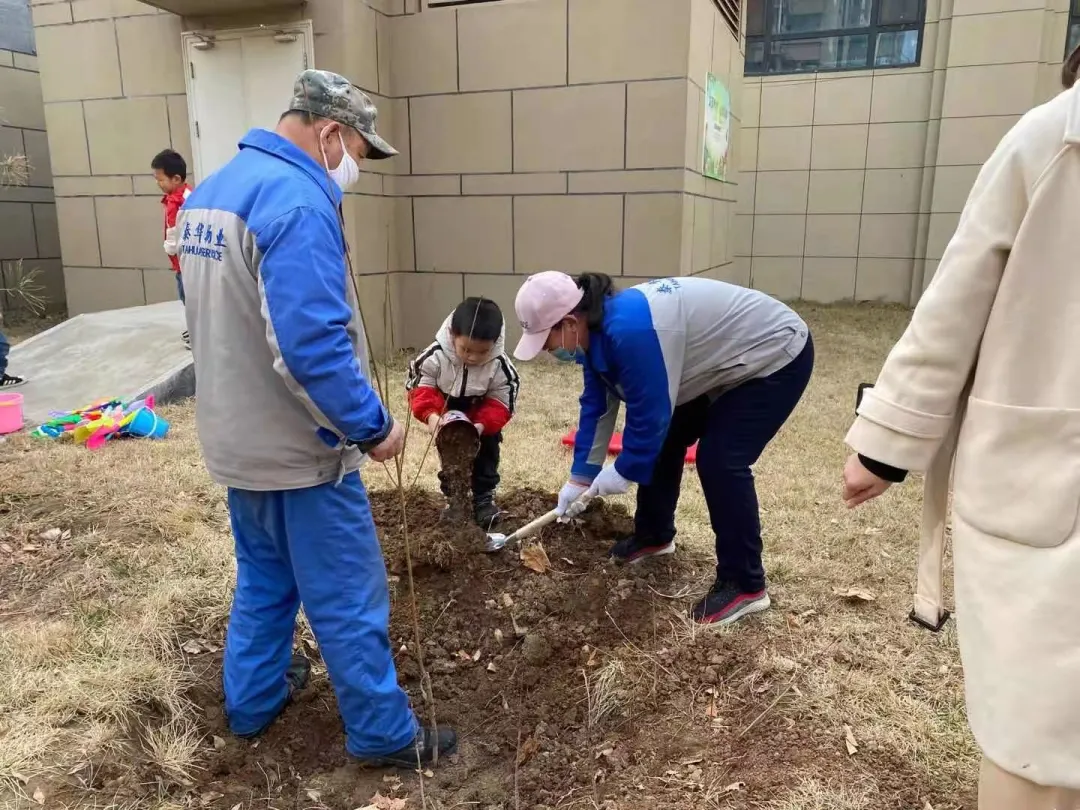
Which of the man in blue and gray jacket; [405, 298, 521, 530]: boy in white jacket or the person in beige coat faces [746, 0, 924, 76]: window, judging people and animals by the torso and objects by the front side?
the man in blue and gray jacket

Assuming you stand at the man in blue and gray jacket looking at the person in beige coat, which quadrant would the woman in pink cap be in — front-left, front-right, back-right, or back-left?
front-left

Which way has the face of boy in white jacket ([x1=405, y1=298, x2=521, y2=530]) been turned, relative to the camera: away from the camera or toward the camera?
toward the camera

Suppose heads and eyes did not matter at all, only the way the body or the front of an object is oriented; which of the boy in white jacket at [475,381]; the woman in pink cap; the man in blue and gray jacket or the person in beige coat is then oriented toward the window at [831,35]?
the man in blue and gray jacket

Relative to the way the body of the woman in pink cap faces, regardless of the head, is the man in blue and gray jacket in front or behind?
in front

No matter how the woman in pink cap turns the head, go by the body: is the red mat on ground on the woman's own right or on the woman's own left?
on the woman's own right

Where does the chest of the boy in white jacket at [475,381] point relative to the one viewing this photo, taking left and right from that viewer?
facing the viewer

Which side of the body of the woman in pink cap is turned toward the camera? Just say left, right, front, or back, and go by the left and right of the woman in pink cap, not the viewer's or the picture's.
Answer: left

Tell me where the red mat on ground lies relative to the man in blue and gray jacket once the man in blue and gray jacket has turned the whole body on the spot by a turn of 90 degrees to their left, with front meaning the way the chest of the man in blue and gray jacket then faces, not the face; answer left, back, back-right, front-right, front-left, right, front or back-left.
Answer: right
